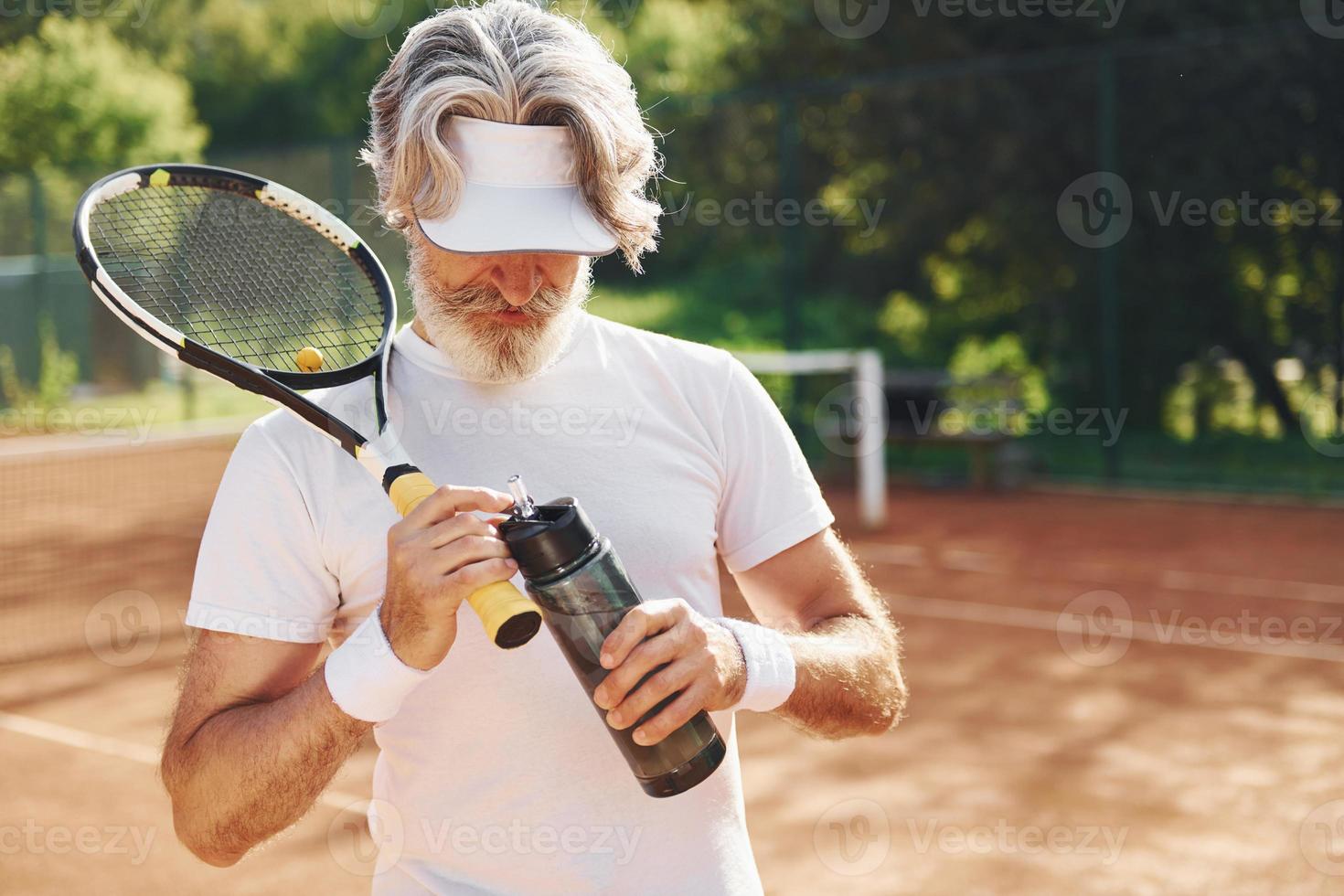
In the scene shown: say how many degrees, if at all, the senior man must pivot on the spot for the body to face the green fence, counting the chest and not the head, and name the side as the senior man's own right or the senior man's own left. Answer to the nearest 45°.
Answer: approximately 135° to the senior man's own left

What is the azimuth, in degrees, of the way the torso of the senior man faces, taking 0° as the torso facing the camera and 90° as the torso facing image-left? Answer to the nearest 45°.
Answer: approximately 0°

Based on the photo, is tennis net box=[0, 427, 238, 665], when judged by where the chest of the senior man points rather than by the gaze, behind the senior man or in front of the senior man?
behind
